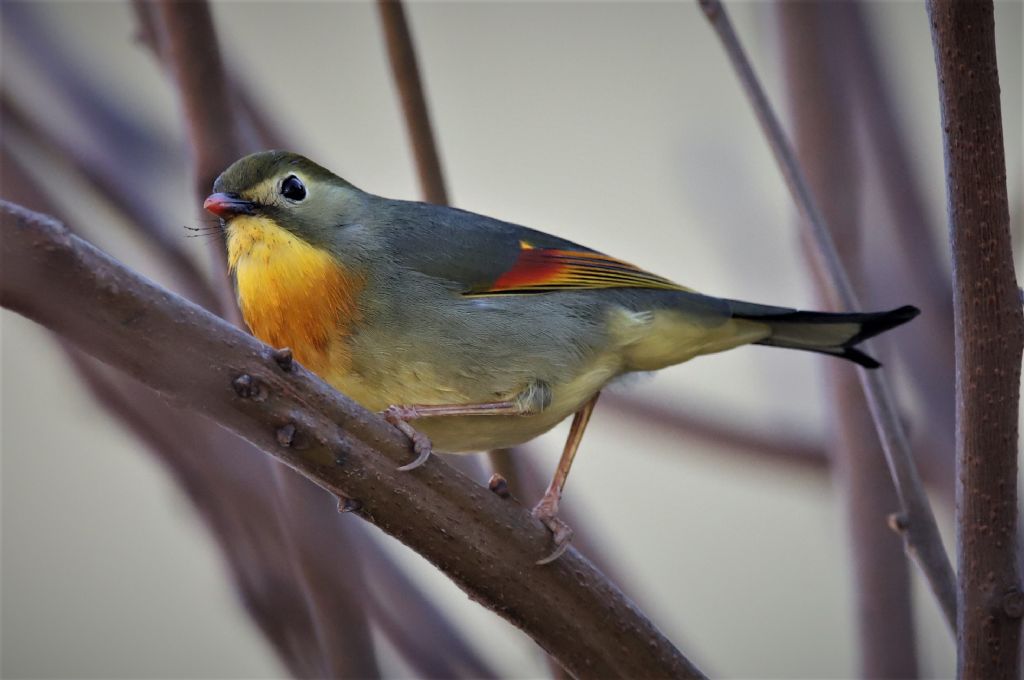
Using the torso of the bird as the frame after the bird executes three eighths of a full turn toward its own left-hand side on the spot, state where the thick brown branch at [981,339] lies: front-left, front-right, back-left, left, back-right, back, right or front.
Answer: front

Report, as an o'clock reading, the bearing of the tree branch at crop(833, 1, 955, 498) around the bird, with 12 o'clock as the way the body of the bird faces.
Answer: The tree branch is roughly at 5 o'clock from the bird.

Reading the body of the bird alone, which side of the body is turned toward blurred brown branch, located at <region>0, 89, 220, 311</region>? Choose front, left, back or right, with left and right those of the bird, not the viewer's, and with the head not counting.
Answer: front

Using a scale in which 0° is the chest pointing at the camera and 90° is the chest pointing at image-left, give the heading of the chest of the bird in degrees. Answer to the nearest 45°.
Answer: approximately 90°

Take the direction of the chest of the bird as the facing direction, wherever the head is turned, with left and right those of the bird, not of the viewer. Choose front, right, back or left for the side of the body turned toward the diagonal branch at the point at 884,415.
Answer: back

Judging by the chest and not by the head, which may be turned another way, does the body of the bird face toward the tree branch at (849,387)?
no

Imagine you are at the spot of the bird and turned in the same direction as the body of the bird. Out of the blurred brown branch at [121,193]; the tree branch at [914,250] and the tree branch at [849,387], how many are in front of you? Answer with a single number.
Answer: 1
